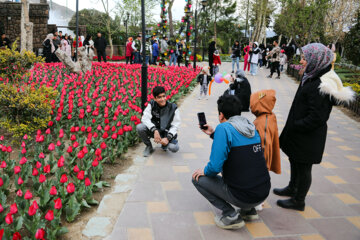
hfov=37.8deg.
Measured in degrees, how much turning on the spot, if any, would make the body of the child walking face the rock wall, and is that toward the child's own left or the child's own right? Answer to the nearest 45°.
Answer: approximately 135° to the child's own right

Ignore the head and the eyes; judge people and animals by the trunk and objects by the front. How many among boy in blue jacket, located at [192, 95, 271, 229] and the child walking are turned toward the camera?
1

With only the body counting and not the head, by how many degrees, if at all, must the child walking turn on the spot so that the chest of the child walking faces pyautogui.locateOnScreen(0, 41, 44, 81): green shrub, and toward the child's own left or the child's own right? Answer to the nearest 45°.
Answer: approximately 45° to the child's own right

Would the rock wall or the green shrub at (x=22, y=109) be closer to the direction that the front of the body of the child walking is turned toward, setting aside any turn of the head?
the green shrub

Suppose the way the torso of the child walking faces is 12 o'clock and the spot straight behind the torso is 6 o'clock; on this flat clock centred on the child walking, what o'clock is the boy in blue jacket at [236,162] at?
The boy in blue jacket is roughly at 12 o'clock from the child walking.

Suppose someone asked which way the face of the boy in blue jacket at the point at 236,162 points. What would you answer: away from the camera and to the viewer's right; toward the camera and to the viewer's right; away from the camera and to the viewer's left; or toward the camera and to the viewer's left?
away from the camera and to the viewer's left

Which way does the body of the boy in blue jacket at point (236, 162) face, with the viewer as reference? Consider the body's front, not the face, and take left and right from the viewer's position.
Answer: facing away from the viewer and to the left of the viewer

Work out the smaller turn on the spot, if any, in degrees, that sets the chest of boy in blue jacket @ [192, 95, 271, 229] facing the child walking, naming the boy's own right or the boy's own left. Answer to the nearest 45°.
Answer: approximately 45° to the boy's own right
